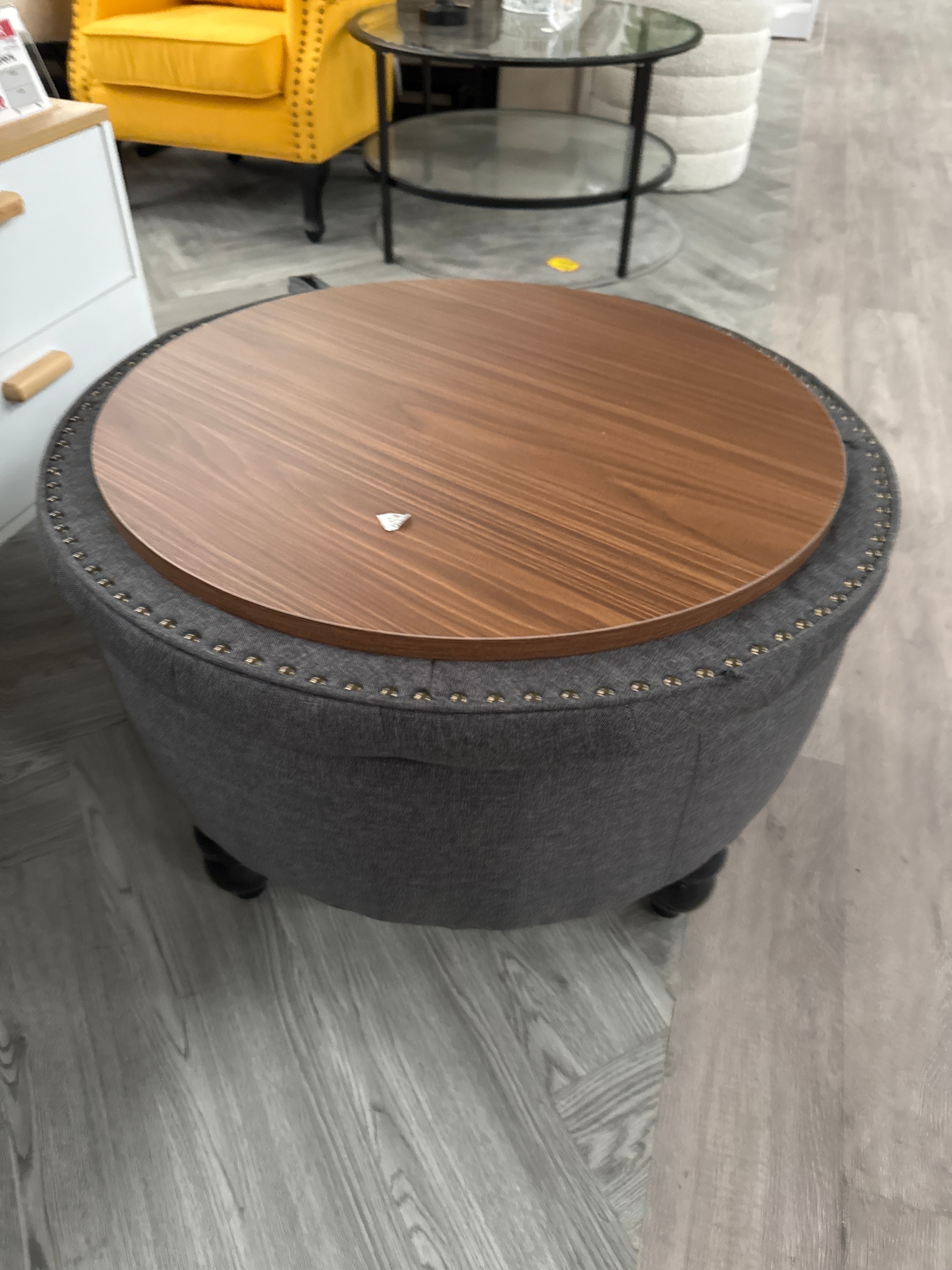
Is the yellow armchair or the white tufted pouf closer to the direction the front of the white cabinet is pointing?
the white tufted pouf

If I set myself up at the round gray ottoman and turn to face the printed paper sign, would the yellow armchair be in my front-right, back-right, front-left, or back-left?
front-right

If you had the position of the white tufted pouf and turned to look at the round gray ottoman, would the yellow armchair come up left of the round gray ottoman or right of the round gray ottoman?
right

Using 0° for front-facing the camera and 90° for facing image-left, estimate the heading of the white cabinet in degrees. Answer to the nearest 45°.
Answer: approximately 315°

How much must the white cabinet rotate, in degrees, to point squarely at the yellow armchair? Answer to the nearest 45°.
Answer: approximately 135° to its left

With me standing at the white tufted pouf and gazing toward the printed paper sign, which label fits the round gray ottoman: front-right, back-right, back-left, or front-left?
front-left

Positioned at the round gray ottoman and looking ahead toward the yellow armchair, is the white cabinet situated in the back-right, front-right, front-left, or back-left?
front-left

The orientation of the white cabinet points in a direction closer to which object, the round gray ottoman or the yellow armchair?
the round gray ottoman

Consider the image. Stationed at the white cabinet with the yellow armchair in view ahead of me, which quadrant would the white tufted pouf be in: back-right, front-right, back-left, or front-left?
front-right

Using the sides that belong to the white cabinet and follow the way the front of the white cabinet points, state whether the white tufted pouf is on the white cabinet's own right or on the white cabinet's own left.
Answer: on the white cabinet's own left

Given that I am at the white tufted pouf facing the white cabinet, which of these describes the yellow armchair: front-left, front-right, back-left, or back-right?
front-right

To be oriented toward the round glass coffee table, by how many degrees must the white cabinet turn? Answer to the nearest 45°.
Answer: approximately 90° to its left
